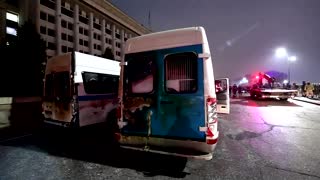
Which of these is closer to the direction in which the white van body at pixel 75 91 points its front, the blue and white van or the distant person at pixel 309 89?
the distant person

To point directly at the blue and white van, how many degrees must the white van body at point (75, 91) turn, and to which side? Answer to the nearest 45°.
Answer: approximately 90° to its right

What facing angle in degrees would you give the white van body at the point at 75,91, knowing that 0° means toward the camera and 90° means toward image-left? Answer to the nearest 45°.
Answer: approximately 225°

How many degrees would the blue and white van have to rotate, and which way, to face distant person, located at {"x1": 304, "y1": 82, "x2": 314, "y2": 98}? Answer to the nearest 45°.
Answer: approximately 45° to its right

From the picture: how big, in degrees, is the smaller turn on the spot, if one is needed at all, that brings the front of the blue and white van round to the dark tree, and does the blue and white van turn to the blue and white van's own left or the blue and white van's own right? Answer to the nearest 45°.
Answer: approximately 45° to the blue and white van's own left

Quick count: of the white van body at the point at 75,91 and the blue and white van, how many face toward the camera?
0

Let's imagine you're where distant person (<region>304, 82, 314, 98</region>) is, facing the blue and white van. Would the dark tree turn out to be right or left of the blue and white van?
right

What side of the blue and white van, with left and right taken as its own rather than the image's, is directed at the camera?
back

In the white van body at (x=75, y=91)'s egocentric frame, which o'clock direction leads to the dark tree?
The dark tree is roughly at 10 o'clock from the white van body.

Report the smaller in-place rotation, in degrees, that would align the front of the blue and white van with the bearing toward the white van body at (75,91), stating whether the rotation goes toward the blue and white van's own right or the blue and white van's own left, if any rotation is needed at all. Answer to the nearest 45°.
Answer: approximately 45° to the blue and white van's own left
